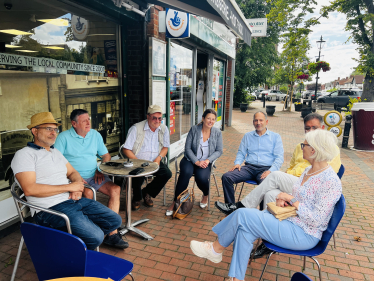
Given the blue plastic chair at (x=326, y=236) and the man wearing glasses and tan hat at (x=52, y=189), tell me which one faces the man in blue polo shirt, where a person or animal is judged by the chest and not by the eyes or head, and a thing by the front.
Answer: the blue plastic chair

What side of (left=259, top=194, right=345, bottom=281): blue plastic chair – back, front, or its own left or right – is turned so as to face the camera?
left

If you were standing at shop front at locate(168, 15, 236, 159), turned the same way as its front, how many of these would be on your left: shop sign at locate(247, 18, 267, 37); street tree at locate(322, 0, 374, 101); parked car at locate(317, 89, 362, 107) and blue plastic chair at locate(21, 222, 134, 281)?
3

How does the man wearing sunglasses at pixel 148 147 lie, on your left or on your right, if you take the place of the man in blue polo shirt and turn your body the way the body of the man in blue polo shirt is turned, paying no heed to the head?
on your left

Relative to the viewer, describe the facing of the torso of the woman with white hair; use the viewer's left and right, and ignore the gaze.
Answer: facing to the left of the viewer

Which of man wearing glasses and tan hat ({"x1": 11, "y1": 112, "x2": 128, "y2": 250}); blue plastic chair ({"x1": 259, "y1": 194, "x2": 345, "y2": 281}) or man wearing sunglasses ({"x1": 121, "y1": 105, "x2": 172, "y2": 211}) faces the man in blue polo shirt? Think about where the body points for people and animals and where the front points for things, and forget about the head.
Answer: the blue plastic chair

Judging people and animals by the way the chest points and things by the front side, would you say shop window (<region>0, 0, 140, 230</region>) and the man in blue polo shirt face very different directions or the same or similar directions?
same or similar directions

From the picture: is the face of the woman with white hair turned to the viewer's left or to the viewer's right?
to the viewer's left

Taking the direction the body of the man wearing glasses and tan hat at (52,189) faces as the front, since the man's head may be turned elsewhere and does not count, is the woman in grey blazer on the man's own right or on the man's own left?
on the man's own left

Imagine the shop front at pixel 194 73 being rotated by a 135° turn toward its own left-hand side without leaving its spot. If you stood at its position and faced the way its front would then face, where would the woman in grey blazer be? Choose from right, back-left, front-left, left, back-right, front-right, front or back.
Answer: back

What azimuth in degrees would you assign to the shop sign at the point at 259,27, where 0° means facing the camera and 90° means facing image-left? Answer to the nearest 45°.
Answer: approximately 0°

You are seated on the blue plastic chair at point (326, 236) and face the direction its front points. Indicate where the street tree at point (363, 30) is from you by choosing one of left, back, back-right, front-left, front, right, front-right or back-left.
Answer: right

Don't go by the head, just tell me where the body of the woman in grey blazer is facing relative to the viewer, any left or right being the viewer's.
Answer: facing the viewer

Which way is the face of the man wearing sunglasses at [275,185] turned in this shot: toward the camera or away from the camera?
toward the camera

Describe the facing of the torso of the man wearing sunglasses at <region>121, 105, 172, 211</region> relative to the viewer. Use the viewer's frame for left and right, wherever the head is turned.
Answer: facing the viewer and to the right of the viewer

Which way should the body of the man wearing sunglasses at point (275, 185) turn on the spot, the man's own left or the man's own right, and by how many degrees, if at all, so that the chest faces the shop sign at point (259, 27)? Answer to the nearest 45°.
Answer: approximately 135° to the man's own right
